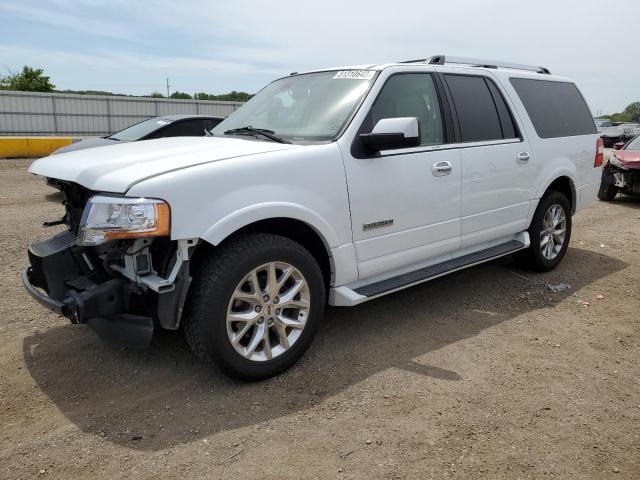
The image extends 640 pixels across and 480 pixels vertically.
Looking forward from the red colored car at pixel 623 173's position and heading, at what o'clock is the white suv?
The white suv is roughly at 11 o'clock from the red colored car.

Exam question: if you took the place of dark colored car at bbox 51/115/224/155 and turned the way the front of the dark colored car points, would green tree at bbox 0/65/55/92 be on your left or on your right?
on your right

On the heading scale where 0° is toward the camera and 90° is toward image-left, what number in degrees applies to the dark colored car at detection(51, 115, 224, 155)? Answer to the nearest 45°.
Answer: approximately 45°

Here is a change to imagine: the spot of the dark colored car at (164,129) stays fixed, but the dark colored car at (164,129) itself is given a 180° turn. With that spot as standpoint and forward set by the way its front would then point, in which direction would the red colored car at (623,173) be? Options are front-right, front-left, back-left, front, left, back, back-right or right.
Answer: front-right

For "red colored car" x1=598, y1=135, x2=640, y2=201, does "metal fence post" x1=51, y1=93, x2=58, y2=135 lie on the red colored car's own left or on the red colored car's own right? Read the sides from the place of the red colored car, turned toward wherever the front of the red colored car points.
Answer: on the red colored car's own right

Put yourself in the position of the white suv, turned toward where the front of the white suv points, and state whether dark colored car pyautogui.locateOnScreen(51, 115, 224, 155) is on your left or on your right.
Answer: on your right

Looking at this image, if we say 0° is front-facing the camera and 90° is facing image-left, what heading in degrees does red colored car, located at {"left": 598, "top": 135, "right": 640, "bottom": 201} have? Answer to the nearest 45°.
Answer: approximately 45°

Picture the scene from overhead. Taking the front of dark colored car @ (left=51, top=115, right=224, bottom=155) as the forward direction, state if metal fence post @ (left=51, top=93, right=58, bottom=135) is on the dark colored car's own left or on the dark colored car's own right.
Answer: on the dark colored car's own right
